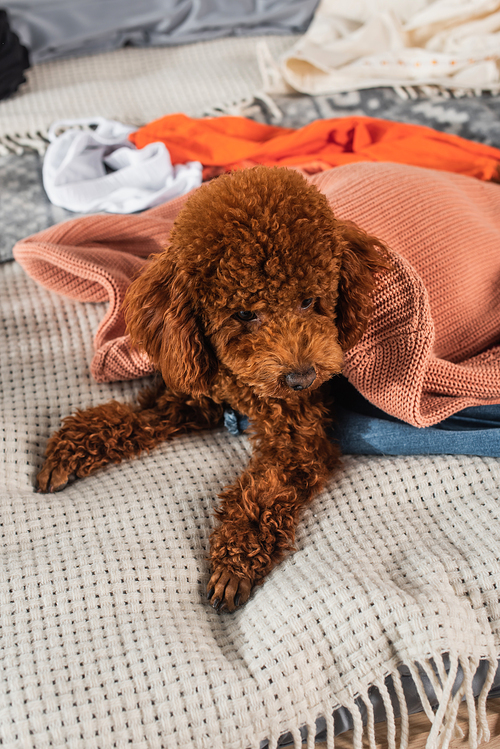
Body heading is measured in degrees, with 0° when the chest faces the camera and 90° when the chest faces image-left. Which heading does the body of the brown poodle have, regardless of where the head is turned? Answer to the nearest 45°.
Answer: approximately 45°

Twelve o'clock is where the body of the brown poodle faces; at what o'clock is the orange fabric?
The orange fabric is roughly at 5 o'clock from the brown poodle.

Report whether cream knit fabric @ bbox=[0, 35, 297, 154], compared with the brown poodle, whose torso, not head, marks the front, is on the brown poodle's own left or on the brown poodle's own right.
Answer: on the brown poodle's own right

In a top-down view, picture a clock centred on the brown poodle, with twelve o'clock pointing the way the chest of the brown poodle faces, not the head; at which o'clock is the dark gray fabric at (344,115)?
The dark gray fabric is roughly at 5 o'clock from the brown poodle.

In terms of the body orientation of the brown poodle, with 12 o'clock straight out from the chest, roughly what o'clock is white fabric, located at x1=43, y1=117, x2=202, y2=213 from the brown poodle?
The white fabric is roughly at 4 o'clock from the brown poodle.

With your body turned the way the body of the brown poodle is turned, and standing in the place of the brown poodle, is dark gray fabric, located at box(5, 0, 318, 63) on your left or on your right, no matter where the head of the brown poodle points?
on your right
